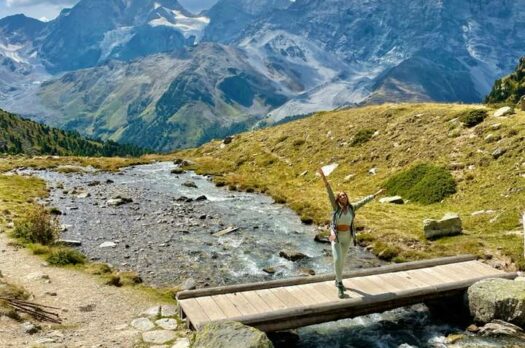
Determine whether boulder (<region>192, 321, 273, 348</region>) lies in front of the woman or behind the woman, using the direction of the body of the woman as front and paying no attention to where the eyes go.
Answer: in front

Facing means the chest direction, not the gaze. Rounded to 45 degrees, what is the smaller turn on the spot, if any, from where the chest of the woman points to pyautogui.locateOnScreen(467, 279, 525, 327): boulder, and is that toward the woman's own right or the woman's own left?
approximately 90° to the woman's own left

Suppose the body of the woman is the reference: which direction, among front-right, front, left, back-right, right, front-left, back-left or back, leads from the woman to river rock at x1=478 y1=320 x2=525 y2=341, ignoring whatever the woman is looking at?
left

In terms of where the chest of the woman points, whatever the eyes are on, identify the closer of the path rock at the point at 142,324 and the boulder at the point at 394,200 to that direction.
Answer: the path rock

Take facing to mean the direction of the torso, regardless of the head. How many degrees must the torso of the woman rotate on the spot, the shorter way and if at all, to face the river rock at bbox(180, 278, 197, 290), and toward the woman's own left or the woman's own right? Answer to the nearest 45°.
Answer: approximately 135° to the woman's own right

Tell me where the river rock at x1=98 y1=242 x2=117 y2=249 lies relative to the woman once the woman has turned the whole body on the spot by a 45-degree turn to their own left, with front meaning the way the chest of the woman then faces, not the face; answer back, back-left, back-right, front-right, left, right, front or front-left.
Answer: back

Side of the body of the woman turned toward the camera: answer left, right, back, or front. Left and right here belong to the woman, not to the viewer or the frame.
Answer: front

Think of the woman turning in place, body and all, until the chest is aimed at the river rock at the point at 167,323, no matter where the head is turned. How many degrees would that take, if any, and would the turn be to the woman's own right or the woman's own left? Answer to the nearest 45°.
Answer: approximately 90° to the woman's own right

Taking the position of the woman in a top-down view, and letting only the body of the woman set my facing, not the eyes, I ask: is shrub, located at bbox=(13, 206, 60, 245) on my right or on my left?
on my right

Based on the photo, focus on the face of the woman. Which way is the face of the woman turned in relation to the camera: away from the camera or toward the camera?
toward the camera

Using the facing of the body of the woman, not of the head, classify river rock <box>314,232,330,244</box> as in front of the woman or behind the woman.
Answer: behind
